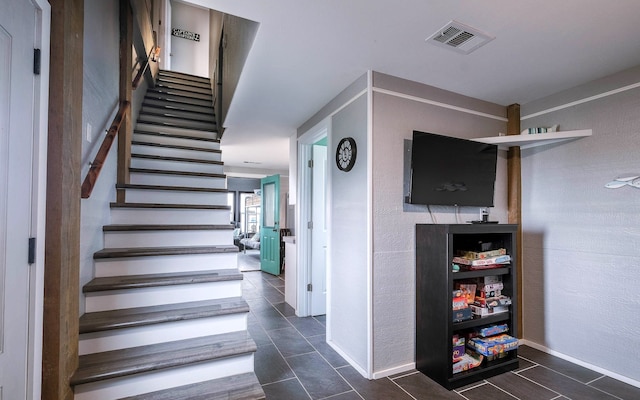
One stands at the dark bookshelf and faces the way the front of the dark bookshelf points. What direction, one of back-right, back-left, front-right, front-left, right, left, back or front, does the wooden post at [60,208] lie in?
right

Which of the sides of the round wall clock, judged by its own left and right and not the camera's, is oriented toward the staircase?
front

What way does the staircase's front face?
toward the camera

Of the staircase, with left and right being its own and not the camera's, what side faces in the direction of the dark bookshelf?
left

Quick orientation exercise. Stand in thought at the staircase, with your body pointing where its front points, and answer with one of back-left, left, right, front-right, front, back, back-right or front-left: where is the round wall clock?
left

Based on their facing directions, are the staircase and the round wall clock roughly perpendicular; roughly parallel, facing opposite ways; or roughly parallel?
roughly perpendicular

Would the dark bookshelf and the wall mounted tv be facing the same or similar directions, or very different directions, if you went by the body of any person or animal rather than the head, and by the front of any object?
same or similar directions

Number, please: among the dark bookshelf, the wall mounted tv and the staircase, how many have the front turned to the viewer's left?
0

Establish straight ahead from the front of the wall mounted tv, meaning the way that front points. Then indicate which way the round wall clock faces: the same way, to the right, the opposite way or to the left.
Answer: to the right

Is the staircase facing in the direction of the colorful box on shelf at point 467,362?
no

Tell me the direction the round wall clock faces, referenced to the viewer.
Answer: facing the viewer and to the left of the viewer

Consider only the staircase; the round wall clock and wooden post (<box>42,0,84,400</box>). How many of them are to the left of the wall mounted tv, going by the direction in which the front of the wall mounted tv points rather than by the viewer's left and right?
0

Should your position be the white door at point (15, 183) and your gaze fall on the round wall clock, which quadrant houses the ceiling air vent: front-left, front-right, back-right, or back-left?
front-right

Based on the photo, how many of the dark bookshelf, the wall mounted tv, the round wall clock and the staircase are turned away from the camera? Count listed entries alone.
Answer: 0

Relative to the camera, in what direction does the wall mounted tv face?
facing the viewer and to the right of the viewer

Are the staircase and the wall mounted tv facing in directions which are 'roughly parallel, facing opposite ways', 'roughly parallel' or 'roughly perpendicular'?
roughly parallel
